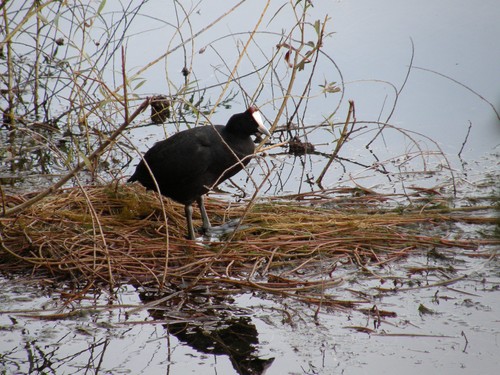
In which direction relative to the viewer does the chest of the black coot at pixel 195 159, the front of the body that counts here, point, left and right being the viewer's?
facing to the right of the viewer
